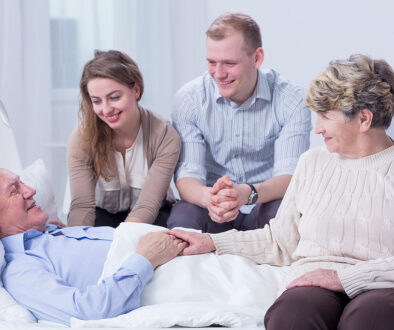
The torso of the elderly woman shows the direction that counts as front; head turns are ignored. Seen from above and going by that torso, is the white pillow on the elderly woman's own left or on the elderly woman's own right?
on the elderly woman's own right

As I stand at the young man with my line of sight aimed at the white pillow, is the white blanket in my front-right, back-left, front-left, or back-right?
front-left

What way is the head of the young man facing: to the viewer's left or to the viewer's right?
to the viewer's left

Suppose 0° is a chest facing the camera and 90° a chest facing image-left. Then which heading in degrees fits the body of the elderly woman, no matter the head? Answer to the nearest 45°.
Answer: approximately 45°

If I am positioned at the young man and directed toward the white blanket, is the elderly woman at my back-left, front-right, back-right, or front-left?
front-left

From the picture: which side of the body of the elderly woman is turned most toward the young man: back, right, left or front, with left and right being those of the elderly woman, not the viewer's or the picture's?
right

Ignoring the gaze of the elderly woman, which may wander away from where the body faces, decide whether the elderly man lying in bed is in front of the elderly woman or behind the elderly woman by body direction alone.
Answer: in front
